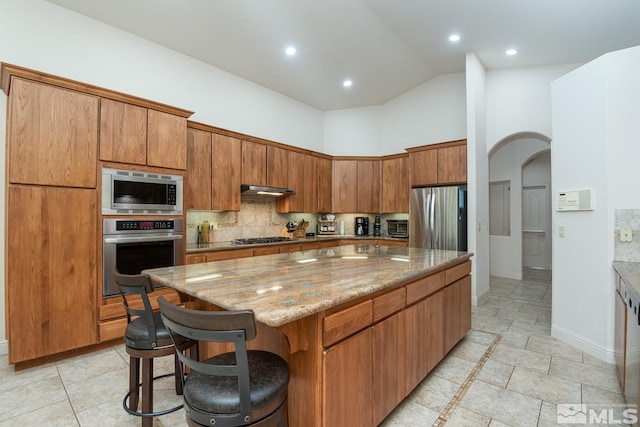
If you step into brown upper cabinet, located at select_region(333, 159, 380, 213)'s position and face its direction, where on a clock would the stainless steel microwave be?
The stainless steel microwave is roughly at 1 o'clock from the brown upper cabinet.

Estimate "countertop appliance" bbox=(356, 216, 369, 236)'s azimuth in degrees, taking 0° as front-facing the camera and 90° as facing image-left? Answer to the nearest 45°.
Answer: approximately 0°

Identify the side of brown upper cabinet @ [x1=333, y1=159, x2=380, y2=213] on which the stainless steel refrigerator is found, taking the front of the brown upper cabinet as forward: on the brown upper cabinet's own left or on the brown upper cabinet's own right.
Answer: on the brown upper cabinet's own left

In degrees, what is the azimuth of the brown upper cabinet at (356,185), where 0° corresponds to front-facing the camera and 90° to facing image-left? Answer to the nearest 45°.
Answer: approximately 0°

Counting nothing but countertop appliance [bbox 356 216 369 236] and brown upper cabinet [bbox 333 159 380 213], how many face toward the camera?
2

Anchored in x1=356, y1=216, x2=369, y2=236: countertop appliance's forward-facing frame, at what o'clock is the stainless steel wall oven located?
The stainless steel wall oven is roughly at 1 o'clock from the countertop appliance.
